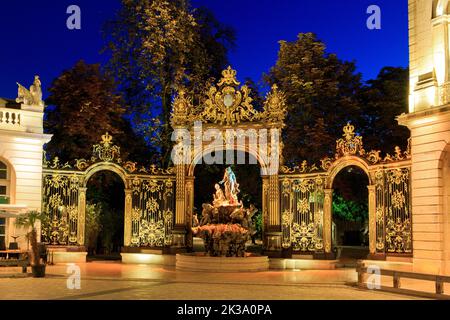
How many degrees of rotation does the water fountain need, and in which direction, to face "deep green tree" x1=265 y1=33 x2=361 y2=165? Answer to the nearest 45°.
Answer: approximately 135° to its left

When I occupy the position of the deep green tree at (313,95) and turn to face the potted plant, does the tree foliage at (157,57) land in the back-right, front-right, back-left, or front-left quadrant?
front-right

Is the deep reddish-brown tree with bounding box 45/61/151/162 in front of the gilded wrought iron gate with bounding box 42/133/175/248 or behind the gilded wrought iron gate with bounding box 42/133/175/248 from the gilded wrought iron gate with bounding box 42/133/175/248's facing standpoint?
behind

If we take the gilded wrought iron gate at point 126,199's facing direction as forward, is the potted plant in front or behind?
in front

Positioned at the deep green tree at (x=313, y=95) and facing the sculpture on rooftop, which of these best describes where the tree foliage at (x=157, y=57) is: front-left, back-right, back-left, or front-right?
front-right

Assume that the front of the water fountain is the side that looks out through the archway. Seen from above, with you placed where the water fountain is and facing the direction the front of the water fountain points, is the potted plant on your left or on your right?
on your right

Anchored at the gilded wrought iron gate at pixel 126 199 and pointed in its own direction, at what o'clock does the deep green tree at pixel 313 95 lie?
The deep green tree is roughly at 8 o'clock from the gilded wrought iron gate.

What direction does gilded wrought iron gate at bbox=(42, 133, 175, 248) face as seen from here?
toward the camera

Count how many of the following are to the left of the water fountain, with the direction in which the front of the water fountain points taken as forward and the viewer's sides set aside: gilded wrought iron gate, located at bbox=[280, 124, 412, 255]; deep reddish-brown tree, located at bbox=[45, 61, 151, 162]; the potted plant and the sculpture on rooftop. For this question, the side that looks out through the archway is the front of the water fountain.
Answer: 1

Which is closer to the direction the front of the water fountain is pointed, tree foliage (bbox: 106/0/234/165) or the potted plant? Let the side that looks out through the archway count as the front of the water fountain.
the potted plant

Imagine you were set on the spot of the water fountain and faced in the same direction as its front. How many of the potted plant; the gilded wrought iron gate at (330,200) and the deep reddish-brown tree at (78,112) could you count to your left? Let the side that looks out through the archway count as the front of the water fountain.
1

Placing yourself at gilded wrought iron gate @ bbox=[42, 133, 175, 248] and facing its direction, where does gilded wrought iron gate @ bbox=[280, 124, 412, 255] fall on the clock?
gilded wrought iron gate @ bbox=[280, 124, 412, 255] is roughly at 10 o'clock from gilded wrought iron gate @ bbox=[42, 133, 175, 248].

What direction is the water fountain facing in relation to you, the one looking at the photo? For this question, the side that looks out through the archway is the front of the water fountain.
facing the viewer

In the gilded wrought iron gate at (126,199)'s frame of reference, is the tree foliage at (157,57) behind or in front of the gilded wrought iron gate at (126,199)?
behind

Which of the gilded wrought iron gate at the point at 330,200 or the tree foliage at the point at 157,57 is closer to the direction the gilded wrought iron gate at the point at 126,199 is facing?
the gilded wrought iron gate

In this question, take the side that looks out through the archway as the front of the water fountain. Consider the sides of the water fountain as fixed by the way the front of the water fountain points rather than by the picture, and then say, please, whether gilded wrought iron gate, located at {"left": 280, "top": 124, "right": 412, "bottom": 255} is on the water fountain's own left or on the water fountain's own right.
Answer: on the water fountain's own left

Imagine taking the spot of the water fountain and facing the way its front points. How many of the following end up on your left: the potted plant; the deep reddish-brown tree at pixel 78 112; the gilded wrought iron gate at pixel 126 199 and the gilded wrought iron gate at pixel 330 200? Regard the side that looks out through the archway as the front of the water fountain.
1
